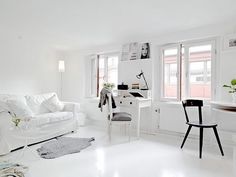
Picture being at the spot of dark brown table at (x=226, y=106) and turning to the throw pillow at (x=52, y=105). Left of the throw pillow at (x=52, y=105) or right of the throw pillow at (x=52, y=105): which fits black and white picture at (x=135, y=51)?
right

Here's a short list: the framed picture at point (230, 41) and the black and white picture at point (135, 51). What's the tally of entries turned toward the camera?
2

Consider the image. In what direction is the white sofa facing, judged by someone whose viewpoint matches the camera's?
facing the viewer and to the right of the viewer

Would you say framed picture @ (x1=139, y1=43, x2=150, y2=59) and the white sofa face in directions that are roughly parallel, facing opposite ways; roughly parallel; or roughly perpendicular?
roughly perpendicular

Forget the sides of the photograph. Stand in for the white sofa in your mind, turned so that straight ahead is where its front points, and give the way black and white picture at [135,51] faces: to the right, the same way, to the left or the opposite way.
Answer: to the right

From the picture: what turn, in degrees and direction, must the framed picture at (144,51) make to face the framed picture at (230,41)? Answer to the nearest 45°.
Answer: approximately 45° to its left

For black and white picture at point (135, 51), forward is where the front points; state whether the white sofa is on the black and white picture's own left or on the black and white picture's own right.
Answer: on the black and white picture's own right

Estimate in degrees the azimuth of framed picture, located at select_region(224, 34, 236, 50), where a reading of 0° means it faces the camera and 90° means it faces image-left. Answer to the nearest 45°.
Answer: approximately 0°

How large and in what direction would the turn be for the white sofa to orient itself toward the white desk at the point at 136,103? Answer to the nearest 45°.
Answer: approximately 45° to its left

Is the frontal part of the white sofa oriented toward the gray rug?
yes

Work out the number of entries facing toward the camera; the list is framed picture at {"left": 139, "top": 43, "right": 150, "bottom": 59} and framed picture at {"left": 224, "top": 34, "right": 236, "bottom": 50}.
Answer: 2

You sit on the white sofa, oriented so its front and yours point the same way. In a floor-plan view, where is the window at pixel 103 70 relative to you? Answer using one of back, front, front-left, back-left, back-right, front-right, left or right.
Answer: left

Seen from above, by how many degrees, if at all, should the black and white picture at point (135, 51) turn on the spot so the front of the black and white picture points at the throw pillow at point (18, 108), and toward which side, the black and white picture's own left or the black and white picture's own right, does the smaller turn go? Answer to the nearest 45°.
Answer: approximately 45° to the black and white picture's own right
